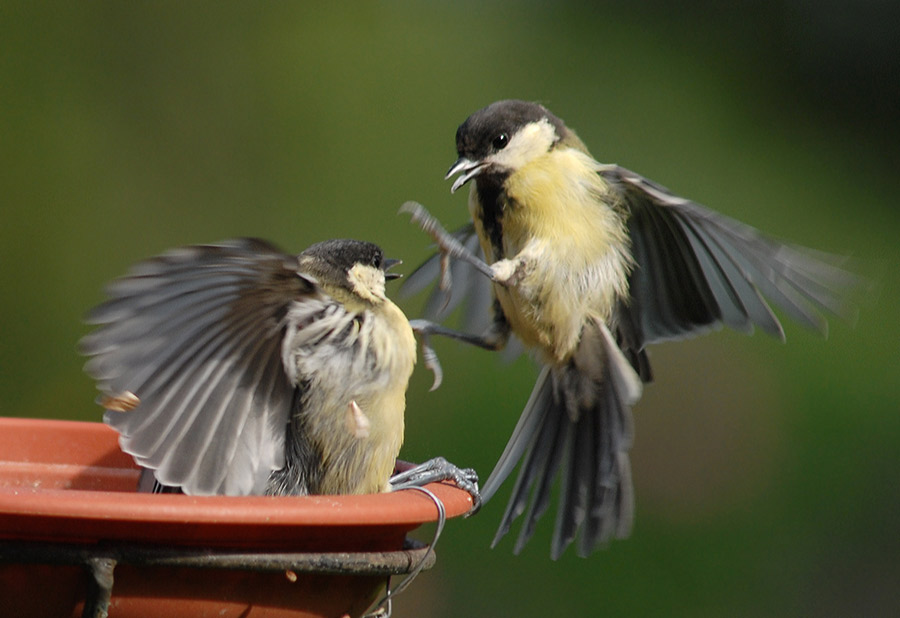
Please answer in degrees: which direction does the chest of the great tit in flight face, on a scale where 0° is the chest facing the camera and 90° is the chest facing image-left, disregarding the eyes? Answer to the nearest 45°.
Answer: approximately 45°

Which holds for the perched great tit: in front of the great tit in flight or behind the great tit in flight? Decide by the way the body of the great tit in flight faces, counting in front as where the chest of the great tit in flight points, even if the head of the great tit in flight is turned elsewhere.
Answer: in front

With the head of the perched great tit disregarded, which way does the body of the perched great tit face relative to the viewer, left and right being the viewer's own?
facing to the right of the viewer

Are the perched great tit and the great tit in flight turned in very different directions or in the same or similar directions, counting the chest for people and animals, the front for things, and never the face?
very different directions

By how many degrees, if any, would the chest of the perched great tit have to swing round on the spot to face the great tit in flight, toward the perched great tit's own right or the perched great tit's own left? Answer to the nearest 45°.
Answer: approximately 45° to the perched great tit's own left

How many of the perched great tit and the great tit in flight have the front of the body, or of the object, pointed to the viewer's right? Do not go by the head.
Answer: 1
